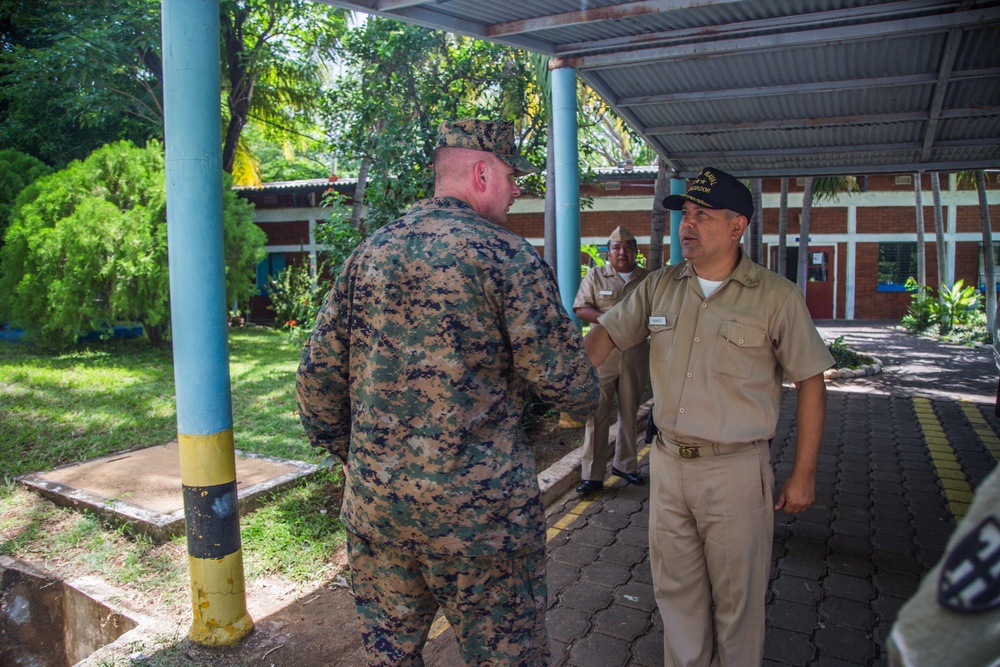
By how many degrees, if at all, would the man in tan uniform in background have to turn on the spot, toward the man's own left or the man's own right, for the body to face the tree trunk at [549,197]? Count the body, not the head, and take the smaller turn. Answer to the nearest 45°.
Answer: approximately 180°

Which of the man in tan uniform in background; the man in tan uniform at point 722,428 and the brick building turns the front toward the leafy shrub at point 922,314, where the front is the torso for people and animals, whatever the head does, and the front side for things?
the brick building

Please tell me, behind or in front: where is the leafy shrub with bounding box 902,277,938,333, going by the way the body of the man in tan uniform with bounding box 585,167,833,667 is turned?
behind

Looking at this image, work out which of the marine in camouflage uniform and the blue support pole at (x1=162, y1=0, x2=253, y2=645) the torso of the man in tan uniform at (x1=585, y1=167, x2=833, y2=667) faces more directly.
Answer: the marine in camouflage uniform

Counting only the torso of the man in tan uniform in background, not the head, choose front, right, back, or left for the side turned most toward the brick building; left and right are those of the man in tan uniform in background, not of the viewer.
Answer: back

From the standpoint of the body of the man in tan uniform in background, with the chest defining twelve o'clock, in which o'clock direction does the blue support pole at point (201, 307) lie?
The blue support pole is roughly at 1 o'clock from the man in tan uniform in background.

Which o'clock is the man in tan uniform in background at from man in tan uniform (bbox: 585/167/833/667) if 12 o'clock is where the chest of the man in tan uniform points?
The man in tan uniform in background is roughly at 4 o'clock from the man in tan uniform.

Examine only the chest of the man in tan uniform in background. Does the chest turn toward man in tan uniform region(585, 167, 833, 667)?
yes

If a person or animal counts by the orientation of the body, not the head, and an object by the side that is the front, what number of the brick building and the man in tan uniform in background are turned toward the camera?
2

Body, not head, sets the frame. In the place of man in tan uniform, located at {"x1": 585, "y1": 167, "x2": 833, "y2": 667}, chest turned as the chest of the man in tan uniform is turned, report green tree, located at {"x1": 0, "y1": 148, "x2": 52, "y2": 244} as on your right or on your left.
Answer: on your right

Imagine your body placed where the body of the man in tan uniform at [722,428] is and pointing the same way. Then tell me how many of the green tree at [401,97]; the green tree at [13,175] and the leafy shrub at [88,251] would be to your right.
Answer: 3

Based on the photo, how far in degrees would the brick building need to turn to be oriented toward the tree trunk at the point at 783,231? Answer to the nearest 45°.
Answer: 0° — it already faces it

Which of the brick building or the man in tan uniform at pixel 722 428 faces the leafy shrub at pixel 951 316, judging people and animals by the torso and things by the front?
the brick building
